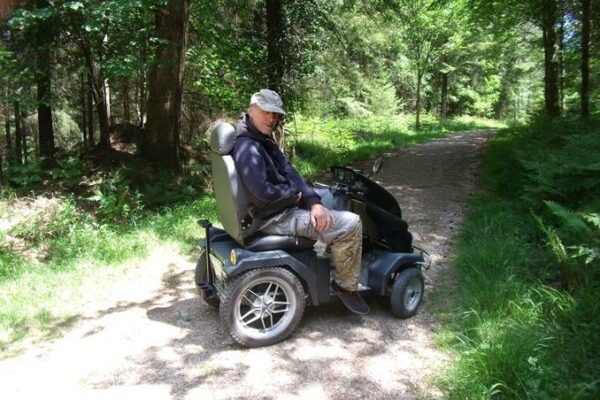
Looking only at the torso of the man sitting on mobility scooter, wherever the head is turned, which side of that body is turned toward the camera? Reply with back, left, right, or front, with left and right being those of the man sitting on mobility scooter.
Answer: right

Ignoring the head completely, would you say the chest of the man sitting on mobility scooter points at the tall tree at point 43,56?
no
